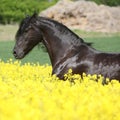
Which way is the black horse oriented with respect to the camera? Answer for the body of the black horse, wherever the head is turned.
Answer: to the viewer's left
